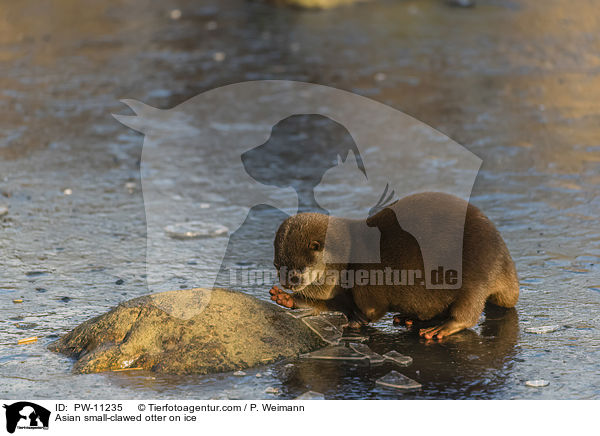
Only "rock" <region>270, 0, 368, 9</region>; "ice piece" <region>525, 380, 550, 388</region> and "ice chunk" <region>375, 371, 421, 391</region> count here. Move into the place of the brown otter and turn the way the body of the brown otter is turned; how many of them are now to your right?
1

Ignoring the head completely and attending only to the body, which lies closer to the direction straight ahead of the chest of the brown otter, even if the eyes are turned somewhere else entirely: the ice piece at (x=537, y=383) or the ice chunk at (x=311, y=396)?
the ice chunk

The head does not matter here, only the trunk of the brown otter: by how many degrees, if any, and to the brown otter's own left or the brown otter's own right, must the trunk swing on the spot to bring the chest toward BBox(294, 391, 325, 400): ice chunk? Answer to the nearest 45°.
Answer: approximately 90° to the brown otter's own left

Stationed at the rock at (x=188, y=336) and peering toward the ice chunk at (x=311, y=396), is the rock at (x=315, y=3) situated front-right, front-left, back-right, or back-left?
back-left

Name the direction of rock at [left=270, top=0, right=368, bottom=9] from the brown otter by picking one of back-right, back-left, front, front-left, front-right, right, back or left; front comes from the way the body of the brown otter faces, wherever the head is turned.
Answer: right

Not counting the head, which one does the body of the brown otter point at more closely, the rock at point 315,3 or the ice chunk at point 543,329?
the rock

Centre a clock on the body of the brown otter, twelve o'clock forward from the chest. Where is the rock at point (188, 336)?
The rock is roughly at 11 o'clock from the brown otter.

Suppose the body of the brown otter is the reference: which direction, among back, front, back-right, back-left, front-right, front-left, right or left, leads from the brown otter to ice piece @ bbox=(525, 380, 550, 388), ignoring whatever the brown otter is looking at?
back-left

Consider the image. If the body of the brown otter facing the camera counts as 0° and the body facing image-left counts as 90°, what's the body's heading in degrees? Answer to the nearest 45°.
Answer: approximately 90°

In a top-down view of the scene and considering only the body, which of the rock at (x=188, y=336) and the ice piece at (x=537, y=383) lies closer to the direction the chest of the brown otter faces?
the rock

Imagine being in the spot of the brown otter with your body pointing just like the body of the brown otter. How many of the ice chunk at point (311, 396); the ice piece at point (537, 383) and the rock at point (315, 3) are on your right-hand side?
1

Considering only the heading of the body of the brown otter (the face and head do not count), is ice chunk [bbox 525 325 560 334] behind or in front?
behind
